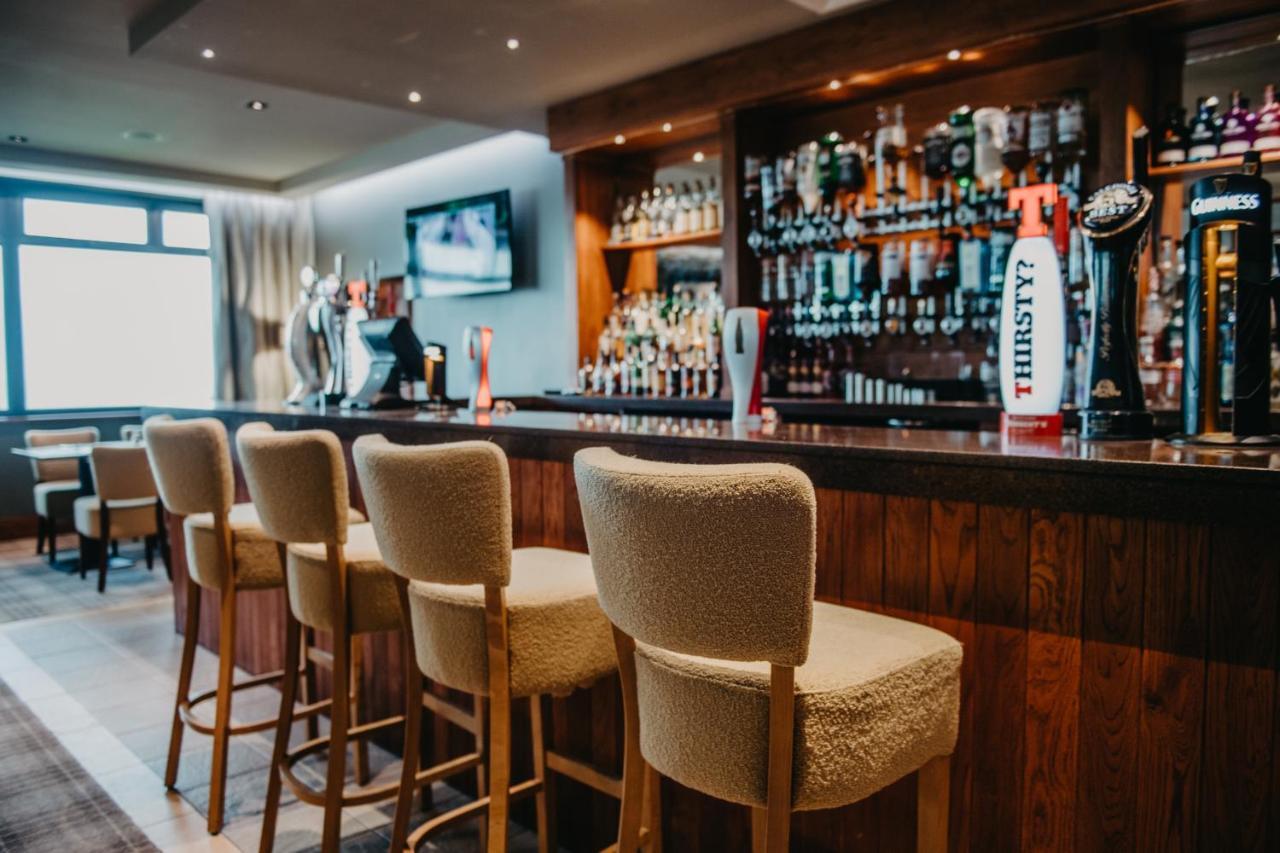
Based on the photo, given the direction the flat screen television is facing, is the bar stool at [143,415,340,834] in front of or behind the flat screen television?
in front

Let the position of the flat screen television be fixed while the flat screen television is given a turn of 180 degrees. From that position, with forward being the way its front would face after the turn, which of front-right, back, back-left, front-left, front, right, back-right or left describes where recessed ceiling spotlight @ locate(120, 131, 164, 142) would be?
back-left

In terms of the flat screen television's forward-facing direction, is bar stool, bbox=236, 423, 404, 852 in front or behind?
in front

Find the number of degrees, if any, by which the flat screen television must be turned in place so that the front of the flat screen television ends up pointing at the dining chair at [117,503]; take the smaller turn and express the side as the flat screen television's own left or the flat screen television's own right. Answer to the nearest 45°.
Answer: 0° — it already faces it

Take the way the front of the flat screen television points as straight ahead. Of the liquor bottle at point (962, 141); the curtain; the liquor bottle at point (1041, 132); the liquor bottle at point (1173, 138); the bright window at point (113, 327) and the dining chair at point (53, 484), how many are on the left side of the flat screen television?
3

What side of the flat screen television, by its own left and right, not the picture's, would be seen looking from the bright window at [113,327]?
right

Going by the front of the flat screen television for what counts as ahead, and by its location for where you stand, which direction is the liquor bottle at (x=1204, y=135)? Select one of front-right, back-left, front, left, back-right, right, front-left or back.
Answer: left

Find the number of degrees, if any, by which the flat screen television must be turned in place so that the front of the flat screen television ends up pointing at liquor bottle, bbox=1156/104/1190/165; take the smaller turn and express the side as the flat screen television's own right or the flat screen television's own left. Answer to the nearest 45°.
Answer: approximately 90° to the flat screen television's own left

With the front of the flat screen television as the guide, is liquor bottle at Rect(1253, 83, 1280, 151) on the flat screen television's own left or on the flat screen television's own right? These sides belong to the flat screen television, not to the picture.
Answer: on the flat screen television's own left

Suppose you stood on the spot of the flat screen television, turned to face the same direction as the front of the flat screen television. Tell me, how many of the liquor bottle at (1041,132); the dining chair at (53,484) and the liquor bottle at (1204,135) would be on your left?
2

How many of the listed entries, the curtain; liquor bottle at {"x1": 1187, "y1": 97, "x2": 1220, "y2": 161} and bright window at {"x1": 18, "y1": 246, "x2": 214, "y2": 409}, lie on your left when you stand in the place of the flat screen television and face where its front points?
1

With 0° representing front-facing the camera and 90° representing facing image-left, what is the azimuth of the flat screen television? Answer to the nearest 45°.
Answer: approximately 45°

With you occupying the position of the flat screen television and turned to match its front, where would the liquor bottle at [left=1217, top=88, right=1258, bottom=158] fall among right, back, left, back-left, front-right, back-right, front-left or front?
left

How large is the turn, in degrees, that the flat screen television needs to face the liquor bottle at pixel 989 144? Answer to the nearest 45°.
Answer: approximately 90° to its left

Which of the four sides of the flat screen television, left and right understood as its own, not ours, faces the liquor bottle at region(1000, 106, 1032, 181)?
left

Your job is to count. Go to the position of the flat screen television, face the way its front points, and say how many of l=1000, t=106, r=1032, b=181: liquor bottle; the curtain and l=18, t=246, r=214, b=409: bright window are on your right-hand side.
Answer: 2

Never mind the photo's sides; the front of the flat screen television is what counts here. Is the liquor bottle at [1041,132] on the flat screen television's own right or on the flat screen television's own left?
on the flat screen television's own left
